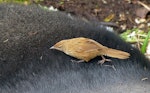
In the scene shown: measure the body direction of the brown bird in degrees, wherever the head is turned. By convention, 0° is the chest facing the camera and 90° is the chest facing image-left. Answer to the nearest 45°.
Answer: approximately 90°
